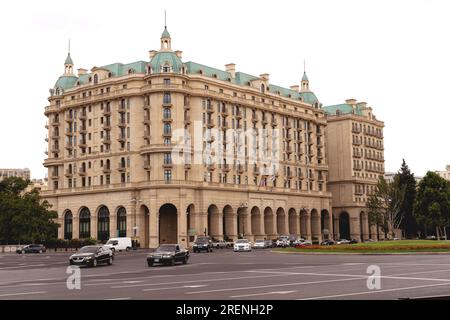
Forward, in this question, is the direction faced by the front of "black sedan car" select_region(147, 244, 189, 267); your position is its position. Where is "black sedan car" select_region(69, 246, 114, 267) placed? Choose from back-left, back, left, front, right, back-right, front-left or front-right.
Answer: front-right

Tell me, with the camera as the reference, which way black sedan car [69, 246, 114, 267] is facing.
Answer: facing the viewer and to the left of the viewer

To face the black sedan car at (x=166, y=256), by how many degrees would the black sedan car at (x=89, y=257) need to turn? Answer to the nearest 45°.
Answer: approximately 135° to its left

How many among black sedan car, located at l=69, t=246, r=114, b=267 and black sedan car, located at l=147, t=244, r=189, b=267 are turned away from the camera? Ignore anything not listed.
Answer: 0
